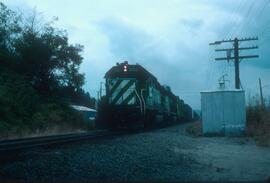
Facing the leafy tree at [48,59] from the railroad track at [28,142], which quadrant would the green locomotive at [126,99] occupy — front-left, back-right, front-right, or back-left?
front-right

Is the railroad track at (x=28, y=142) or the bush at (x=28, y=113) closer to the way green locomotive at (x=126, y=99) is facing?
the railroad track

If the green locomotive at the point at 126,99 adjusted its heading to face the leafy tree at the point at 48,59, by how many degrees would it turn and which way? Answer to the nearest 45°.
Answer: approximately 90° to its right

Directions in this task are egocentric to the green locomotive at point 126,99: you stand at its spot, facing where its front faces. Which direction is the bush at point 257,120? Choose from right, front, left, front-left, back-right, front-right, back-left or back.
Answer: front-left

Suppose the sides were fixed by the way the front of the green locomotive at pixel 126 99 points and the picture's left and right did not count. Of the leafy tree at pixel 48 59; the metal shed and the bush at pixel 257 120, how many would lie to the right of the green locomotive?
1

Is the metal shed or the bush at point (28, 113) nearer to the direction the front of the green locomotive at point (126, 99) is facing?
the bush

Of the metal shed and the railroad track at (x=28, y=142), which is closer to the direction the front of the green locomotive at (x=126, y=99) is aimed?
the railroad track

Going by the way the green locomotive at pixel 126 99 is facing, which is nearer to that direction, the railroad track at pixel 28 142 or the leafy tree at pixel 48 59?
the railroad track
